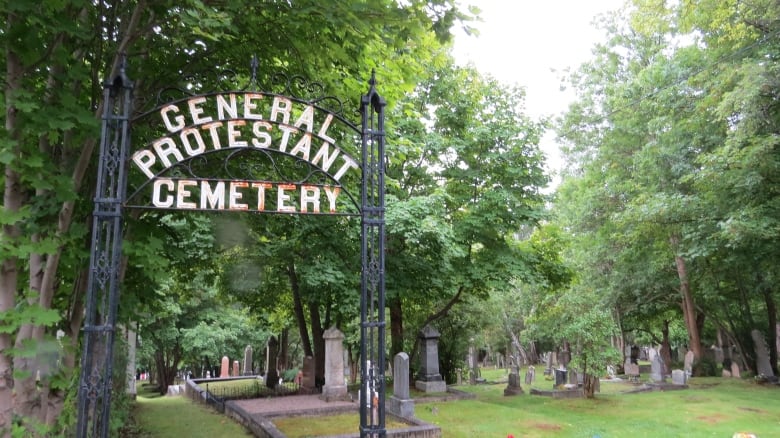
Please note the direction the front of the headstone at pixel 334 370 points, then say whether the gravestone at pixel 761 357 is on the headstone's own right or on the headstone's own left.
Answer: on the headstone's own left

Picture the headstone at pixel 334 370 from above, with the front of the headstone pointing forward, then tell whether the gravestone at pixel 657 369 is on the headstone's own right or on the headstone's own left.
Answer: on the headstone's own left

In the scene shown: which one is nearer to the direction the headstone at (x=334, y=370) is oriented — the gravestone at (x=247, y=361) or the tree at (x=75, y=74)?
the tree

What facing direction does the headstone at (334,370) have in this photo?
toward the camera

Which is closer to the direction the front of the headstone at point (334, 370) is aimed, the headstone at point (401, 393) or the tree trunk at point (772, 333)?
the headstone

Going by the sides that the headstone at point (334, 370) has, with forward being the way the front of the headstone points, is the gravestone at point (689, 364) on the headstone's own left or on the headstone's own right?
on the headstone's own left

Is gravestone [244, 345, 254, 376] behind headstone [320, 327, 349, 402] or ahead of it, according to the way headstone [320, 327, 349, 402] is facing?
behind

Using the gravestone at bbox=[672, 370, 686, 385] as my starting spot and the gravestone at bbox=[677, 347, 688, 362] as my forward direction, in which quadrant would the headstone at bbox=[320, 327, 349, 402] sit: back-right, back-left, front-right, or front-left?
back-left

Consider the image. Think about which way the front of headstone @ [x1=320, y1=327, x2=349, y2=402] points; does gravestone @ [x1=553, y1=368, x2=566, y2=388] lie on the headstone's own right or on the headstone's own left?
on the headstone's own left

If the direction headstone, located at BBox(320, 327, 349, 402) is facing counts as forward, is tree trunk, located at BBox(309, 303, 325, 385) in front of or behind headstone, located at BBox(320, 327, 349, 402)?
behind

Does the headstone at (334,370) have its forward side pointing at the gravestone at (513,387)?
no

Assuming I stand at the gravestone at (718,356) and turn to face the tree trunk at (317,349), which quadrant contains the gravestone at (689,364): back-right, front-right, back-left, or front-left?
front-left

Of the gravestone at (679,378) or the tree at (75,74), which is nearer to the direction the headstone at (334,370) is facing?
the tree

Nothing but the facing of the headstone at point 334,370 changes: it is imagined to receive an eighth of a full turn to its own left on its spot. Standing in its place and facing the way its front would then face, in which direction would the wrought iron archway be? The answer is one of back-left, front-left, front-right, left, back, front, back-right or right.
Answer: front-right

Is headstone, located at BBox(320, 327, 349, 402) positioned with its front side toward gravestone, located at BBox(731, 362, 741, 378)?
no
